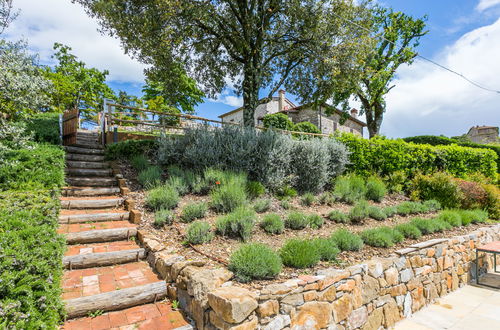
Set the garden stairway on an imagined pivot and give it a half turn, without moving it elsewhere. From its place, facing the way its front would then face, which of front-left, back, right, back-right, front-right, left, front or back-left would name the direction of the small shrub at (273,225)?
right

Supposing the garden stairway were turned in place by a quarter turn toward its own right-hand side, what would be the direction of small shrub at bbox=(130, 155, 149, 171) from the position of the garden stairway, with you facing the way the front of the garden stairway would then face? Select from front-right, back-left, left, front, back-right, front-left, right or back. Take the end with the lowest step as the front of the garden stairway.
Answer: right

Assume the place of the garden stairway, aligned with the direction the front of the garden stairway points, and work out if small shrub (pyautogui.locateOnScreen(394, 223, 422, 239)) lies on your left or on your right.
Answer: on your left

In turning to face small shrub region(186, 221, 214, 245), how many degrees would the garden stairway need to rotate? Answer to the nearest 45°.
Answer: approximately 90° to its left

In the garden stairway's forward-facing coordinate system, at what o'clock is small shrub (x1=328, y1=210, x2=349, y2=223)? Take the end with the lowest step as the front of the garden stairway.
The small shrub is roughly at 9 o'clock from the garden stairway.

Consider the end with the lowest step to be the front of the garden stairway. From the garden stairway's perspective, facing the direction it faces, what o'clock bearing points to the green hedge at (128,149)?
The green hedge is roughly at 6 o'clock from the garden stairway.

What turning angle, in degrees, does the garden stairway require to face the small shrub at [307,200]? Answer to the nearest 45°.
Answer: approximately 90° to its left

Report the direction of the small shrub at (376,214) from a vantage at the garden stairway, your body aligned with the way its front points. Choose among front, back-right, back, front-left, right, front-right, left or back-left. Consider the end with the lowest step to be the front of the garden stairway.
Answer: left

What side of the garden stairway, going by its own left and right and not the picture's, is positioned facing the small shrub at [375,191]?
left

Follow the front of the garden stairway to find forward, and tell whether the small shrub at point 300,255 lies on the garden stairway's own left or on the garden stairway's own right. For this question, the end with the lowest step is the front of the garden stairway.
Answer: on the garden stairway's own left

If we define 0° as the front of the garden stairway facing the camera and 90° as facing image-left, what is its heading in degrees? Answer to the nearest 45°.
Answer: approximately 0°
